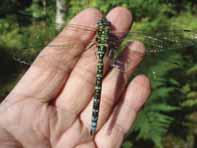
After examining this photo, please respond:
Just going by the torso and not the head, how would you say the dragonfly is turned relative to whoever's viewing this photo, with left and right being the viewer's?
facing away from the viewer
